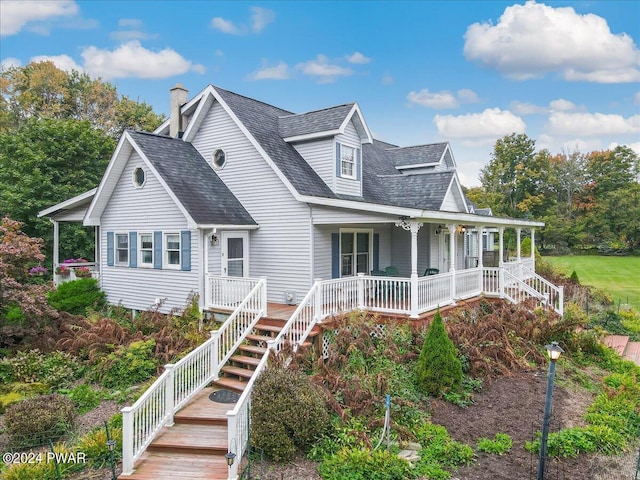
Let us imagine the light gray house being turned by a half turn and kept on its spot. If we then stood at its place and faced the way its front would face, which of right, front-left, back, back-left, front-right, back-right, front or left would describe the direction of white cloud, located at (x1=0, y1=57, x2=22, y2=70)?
front

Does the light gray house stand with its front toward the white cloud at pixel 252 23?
no

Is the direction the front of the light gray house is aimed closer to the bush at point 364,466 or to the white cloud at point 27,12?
the bush

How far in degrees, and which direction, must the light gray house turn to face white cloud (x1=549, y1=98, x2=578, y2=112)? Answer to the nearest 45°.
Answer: approximately 90° to its left

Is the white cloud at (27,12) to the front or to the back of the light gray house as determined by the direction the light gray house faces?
to the back

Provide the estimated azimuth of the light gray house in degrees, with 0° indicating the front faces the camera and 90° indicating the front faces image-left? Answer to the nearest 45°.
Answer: approximately 315°

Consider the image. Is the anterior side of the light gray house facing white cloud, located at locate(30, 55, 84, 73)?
no

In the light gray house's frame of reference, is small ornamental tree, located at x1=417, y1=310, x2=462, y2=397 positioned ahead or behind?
ahead

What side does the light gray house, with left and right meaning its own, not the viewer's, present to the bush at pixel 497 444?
front

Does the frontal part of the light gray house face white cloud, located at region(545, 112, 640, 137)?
no

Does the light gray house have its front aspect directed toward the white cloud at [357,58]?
no

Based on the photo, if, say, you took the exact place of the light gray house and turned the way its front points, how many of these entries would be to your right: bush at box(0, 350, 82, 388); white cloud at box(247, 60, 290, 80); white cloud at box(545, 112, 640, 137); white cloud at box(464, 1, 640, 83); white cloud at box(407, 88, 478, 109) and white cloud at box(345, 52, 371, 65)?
1
